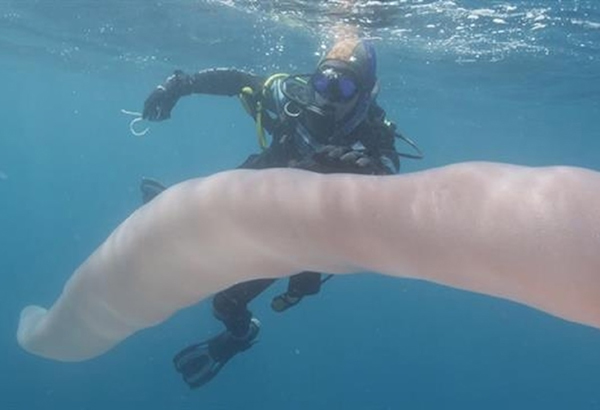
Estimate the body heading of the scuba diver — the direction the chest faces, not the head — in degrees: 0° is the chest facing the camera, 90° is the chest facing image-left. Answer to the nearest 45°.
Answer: approximately 0°
